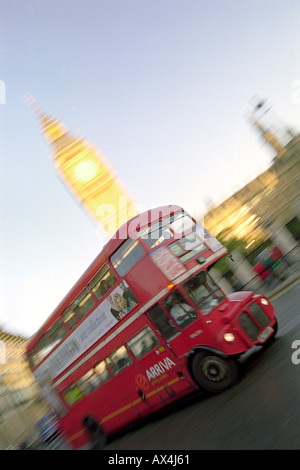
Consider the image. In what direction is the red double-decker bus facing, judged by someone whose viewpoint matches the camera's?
facing the viewer and to the right of the viewer
